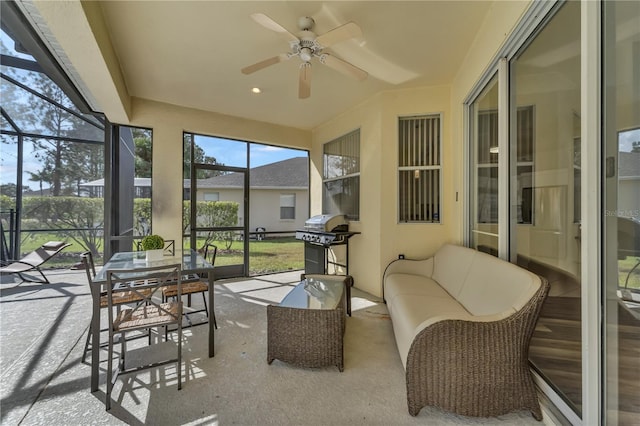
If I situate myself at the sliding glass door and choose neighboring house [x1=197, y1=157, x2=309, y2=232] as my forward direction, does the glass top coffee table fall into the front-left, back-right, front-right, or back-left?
front-left

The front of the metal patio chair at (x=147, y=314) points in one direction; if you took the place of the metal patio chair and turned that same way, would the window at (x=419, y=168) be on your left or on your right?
on your right

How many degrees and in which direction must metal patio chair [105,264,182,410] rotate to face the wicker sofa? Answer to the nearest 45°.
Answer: approximately 135° to its right

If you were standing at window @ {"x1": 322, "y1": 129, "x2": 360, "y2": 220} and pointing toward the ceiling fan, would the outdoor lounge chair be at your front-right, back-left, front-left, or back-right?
front-right

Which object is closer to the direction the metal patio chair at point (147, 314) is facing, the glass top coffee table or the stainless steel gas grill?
the stainless steel gas grill

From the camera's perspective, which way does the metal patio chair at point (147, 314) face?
away from the camera

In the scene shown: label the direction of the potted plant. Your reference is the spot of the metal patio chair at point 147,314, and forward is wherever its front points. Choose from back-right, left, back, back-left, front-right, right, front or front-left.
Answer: front

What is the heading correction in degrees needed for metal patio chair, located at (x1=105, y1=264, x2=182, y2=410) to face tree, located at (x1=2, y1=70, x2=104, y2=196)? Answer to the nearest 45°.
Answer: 0° — it already faces it

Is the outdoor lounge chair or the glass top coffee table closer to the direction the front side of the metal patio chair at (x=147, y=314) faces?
the outdoor lounge chair

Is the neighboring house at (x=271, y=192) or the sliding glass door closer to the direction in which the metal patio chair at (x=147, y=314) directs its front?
the neighboring house

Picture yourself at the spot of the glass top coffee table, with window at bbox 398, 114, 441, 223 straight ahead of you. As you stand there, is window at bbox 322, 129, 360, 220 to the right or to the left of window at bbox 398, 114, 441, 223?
left

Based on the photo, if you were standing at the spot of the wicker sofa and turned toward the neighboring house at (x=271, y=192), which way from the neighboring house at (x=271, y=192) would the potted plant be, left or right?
left

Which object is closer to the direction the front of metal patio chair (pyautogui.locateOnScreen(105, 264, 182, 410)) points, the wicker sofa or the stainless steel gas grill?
the stainless steel gas grill
